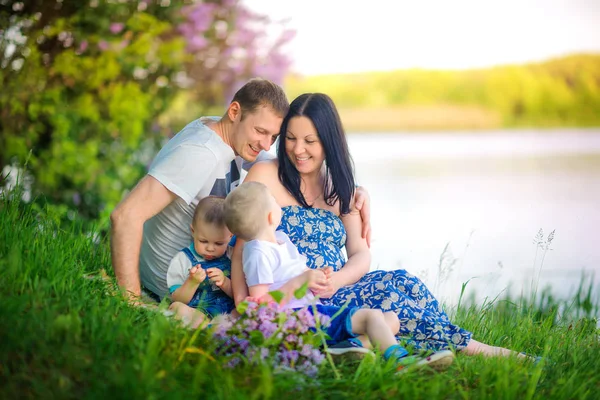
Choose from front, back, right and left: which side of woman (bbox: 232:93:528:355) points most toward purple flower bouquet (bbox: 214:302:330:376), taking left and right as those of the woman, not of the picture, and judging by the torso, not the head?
front

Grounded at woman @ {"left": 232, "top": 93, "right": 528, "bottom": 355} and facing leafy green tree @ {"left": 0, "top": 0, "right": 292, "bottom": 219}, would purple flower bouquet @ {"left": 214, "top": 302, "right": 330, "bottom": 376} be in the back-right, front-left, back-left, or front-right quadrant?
back-left

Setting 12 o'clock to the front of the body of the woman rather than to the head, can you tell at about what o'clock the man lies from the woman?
The man is roughly at 3 o'clock from the woman.

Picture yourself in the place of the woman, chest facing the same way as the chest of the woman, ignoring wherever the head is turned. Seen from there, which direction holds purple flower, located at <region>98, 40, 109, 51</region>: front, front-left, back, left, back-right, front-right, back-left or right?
back-right

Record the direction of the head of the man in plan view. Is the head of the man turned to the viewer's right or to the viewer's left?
to the viewer's right

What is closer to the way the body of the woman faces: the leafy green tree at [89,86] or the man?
the man

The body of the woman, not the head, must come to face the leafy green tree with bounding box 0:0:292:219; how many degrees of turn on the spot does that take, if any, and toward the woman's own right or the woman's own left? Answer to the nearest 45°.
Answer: approximately 135° to the woman's own right

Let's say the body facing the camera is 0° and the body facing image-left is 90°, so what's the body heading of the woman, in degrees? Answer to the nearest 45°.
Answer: approximately 0°

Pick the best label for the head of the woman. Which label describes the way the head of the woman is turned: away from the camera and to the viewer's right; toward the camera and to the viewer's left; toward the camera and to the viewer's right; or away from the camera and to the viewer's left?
toward the camera and to the viewer's left

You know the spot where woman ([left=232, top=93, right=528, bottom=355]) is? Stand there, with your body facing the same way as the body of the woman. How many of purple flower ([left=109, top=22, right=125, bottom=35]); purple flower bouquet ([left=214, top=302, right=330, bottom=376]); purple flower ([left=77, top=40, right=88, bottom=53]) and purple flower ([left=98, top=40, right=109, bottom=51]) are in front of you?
1

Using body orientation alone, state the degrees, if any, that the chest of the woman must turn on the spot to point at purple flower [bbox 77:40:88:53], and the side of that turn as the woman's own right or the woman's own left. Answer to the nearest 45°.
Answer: approximately 135° to the woman's own right

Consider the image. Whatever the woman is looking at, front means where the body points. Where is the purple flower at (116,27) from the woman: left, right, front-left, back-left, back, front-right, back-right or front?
back-right
